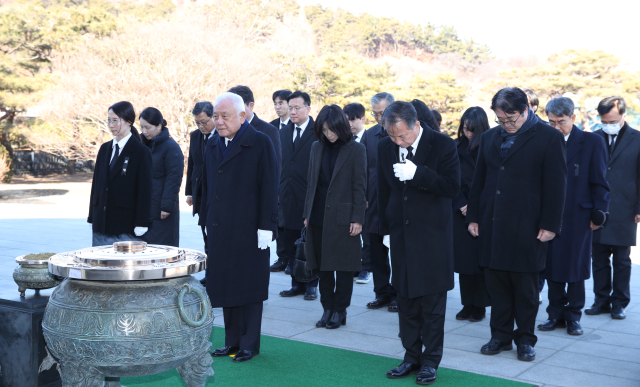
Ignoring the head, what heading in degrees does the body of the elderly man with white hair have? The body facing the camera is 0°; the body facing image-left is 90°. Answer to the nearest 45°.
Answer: approximately 45°

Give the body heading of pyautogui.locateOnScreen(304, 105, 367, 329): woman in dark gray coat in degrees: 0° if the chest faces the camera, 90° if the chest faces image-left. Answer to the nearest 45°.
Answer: approximately 45°

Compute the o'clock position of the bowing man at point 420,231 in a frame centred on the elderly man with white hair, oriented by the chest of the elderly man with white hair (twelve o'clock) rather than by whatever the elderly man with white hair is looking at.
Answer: The bowing man is roughly at 8 o'clock from the elderly man with white hair.

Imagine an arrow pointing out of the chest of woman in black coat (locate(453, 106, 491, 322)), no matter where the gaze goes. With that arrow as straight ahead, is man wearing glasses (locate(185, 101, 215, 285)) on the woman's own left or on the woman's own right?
on the woman's own right

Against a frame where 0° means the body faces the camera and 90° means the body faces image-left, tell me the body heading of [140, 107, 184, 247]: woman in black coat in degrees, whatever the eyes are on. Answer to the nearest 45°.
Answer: approximately 45°

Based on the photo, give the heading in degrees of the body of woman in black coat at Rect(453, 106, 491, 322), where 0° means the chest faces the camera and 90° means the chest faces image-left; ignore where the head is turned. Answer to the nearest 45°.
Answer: approximately 45°

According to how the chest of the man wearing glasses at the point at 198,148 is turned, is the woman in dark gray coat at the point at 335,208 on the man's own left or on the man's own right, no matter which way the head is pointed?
on the man's own left
